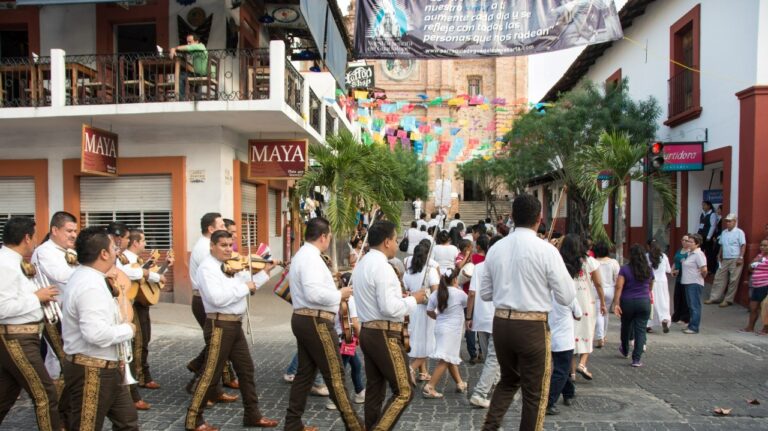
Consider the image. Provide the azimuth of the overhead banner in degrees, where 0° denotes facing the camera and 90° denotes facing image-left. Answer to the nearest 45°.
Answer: approximately 0°

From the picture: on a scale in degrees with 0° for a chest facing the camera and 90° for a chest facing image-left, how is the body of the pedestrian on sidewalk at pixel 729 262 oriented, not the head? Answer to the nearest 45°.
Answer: approximately 45°

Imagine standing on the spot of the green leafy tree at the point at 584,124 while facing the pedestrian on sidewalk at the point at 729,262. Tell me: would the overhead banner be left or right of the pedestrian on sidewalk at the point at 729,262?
right

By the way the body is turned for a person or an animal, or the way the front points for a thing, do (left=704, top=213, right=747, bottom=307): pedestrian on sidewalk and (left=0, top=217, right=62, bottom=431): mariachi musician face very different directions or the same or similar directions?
very different directions

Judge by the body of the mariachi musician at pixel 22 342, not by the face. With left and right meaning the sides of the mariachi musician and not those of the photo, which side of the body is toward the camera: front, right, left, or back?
right

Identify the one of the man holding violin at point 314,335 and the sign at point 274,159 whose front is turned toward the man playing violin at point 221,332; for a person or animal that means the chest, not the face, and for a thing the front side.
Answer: the sign

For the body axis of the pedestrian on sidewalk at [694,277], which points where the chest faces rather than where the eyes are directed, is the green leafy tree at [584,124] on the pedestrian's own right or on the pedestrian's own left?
on the pedestrian's own right
